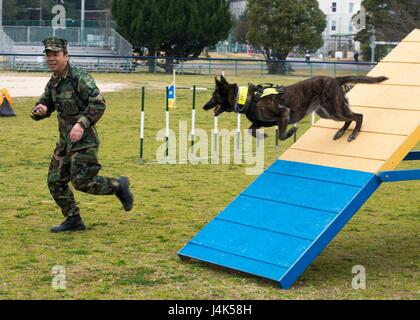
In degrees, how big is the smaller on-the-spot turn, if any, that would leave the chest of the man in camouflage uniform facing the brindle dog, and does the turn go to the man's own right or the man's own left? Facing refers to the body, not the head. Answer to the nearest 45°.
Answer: approximately 135° to the man's own left

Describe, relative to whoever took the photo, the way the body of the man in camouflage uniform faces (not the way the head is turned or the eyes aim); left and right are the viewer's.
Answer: facing the viewer and to the left of the viewer

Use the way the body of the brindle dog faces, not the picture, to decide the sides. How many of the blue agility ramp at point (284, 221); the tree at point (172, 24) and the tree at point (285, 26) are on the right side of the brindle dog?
2

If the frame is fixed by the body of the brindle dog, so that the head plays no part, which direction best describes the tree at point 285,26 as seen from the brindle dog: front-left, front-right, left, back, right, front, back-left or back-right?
right

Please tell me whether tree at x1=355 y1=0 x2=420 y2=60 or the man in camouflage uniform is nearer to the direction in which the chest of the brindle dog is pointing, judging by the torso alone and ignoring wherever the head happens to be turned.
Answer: the man in camouflage uniform

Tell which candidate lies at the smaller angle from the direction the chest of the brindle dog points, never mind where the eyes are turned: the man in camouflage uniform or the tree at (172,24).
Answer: the man in camouflage uniform

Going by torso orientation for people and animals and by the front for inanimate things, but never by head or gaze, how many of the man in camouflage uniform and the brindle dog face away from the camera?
0

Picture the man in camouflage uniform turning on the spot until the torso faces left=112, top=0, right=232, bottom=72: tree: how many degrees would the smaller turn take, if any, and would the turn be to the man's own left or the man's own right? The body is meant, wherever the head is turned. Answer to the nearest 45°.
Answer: approximately 135° to the man's own right

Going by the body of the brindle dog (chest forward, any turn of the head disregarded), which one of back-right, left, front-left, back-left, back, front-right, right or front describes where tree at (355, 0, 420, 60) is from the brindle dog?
right

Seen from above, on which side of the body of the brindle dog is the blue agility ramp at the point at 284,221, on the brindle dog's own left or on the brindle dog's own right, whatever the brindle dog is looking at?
on the brindle dog's own left

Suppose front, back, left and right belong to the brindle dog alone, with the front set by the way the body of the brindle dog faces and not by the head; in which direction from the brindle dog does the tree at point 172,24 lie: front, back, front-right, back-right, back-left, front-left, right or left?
right

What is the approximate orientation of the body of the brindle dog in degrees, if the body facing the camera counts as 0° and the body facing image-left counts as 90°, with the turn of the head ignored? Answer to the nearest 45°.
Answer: approximately 90°
